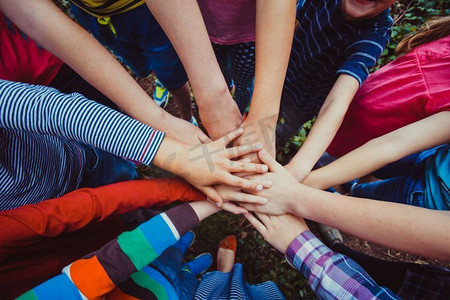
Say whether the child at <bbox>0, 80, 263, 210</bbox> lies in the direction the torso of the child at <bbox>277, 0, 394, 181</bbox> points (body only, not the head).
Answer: yes

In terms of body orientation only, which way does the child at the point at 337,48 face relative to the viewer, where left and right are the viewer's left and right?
facing the viewer and to the left of the viewer
